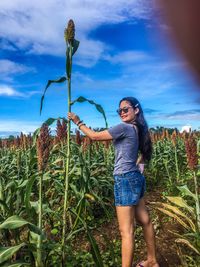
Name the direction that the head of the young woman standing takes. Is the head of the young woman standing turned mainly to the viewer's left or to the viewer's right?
to the viewer's left

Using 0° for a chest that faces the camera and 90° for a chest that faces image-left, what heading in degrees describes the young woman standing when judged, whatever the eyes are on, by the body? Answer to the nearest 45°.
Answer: approximately 90°
